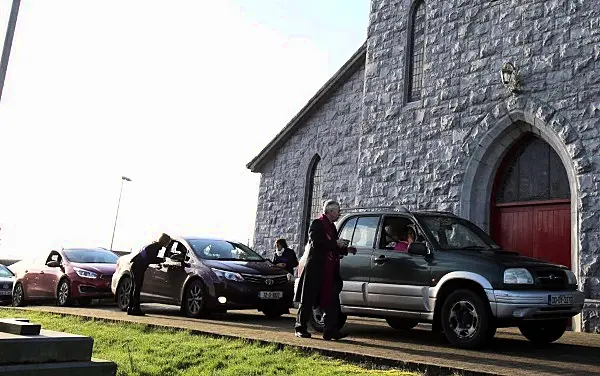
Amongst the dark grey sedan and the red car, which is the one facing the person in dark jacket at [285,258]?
the red car

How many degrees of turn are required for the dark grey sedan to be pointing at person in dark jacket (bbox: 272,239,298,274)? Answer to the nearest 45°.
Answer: approximately 90° to its left

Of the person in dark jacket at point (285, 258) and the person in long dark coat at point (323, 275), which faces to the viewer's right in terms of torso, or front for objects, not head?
the person in long dark coat at point (323, 275)

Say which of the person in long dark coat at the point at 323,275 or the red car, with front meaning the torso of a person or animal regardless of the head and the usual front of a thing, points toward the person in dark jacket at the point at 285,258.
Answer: the red car

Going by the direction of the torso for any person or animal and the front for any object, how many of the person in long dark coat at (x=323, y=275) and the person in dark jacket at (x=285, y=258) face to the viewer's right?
1

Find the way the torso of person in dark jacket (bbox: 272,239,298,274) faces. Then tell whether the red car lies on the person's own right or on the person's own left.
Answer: on the person's own right

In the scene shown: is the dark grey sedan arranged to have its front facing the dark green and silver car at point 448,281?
yes

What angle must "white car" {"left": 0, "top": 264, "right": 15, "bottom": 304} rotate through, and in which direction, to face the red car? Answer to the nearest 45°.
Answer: approximately 45° to its right

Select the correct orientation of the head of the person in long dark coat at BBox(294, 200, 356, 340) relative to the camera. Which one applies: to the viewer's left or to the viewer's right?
to the viewer's right

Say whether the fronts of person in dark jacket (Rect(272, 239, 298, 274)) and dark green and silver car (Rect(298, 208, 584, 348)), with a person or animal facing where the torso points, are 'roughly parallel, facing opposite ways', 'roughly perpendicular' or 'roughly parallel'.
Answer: roughly perpendicular

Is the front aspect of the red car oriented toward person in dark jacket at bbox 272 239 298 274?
yes
